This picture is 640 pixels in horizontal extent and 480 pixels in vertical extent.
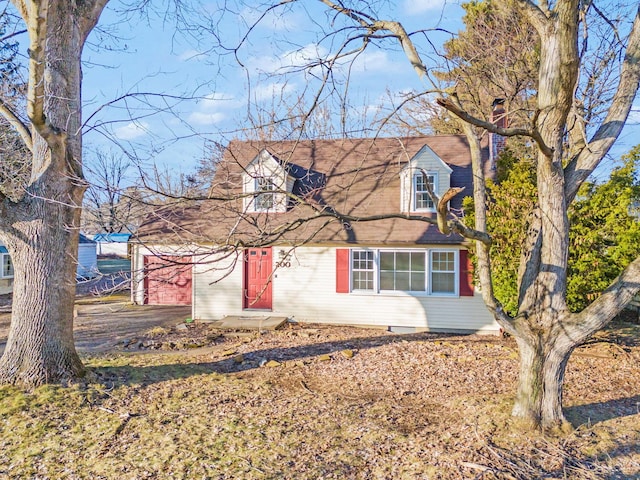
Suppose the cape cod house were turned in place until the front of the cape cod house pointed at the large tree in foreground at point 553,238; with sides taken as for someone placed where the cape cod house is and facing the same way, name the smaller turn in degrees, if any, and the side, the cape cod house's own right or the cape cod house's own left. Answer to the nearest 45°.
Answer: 0° — it already faces it

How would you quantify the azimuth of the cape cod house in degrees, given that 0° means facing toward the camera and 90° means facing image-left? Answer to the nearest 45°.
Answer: approximately 0°
